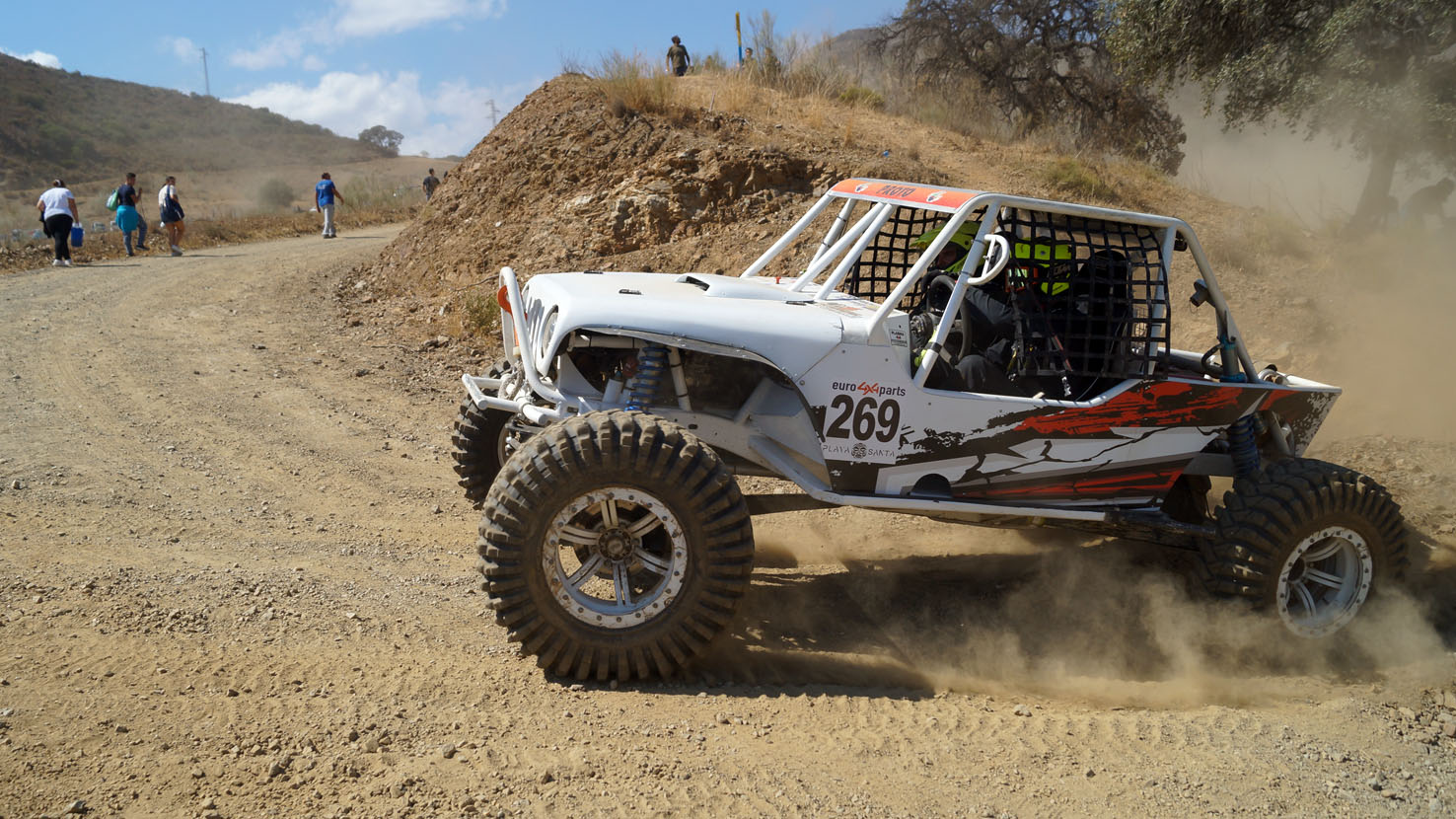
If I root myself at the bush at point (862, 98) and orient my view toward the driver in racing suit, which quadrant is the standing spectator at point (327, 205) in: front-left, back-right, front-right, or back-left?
back-right

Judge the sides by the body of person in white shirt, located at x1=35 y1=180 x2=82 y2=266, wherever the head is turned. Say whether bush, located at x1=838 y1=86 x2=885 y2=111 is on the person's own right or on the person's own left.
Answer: on the person's own right

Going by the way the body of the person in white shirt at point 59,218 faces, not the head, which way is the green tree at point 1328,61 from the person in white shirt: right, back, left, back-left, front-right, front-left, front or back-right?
back-right

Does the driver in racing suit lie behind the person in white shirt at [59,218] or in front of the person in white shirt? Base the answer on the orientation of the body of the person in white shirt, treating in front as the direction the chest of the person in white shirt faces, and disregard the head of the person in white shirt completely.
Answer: behind

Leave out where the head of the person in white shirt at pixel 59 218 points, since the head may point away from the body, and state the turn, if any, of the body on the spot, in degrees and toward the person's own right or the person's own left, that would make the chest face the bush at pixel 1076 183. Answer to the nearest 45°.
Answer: approximately 135° to the person's own right

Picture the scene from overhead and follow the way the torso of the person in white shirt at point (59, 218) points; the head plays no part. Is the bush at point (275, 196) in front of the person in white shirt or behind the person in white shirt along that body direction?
in front

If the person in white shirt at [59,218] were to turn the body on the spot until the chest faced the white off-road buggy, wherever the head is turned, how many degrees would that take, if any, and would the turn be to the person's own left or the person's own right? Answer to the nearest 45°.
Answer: approximately 180°

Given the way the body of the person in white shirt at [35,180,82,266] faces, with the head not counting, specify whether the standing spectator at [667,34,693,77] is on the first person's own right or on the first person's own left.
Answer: on the first person's own right

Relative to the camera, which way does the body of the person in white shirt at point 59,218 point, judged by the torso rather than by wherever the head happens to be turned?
away from the camera
